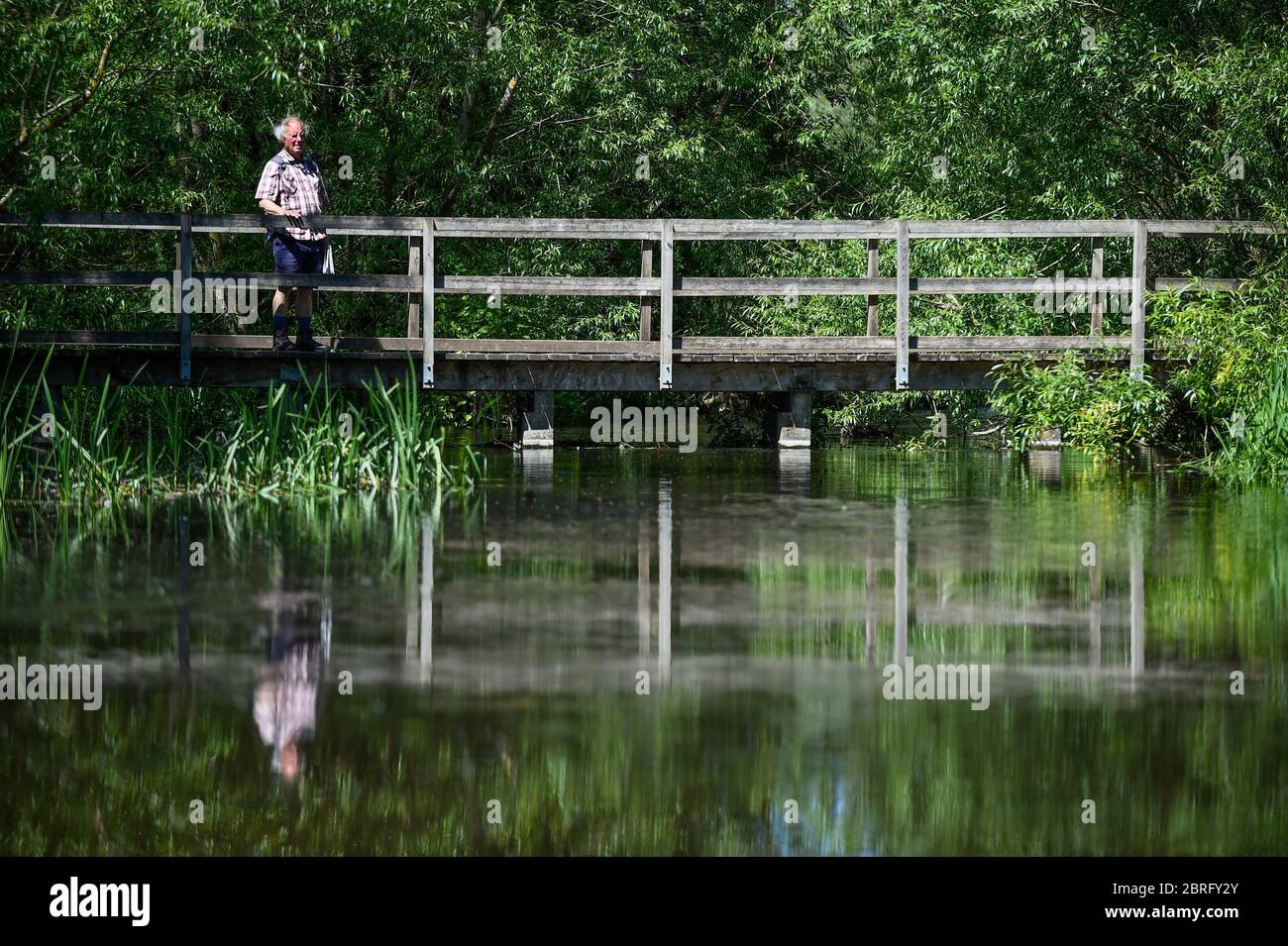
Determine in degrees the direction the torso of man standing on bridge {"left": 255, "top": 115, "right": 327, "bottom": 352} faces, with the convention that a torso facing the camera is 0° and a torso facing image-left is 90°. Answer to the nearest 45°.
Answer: approximately 315°
